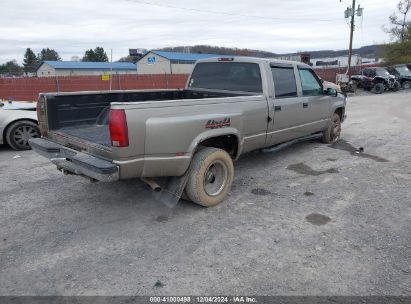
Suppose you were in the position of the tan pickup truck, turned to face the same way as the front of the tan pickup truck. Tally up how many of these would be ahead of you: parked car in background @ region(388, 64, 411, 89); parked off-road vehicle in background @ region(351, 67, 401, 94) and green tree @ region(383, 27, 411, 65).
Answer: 3

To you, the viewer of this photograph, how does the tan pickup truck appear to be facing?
facing away from the viewer and to the right of the viewer

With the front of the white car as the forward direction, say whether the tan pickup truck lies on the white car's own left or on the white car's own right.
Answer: on the white car's own right

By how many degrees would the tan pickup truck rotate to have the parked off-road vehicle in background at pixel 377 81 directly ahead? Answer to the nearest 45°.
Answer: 0° — it already faces it

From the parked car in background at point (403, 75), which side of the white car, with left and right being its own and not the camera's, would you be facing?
front

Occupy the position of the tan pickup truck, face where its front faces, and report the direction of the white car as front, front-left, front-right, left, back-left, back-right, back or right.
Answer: left

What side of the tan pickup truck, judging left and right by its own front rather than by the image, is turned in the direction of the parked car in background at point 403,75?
front

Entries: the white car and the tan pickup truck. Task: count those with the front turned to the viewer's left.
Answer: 0

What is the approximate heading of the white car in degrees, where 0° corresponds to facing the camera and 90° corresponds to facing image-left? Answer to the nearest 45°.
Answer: approximately 270°
